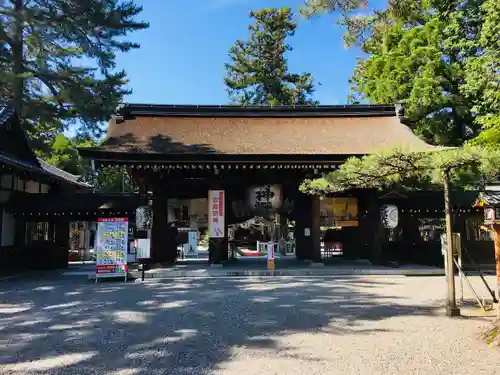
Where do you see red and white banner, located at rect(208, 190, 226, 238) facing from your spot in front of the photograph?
facing the viewer

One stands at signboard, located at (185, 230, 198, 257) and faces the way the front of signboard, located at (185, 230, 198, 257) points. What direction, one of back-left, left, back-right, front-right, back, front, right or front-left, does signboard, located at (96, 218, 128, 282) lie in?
front

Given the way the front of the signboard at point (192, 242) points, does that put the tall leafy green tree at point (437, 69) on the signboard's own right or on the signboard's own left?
on the signboard's own left

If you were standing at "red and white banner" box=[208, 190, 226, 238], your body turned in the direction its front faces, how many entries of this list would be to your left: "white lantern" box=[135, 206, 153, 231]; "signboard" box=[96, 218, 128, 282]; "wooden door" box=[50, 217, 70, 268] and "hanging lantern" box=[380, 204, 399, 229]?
1

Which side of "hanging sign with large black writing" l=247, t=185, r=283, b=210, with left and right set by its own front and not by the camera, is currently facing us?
front

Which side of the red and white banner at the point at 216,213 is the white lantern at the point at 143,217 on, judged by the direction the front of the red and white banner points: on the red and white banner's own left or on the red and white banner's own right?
on the red and white banner's own right

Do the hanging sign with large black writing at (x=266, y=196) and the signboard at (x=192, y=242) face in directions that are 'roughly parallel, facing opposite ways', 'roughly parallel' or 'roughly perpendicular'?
roughly parallel

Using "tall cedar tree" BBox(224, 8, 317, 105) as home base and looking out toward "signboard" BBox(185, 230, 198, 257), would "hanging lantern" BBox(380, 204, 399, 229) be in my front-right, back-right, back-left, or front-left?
front-left

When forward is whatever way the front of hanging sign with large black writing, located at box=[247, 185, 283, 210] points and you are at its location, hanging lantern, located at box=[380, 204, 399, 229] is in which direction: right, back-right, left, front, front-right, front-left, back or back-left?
left

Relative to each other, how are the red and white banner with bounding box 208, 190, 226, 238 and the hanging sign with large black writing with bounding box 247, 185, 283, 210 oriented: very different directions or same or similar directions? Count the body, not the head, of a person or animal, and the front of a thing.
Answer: same or similar directions
